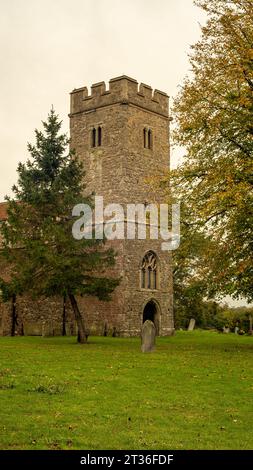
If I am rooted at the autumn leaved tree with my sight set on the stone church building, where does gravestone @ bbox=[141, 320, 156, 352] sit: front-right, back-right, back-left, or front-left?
front-left

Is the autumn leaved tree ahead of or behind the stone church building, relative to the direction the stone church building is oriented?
ahead

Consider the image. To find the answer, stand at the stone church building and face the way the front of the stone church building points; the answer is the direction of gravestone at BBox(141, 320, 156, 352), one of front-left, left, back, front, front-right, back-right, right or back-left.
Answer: front-right

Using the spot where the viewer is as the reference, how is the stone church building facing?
facing the viewer and to the right of the viewer
